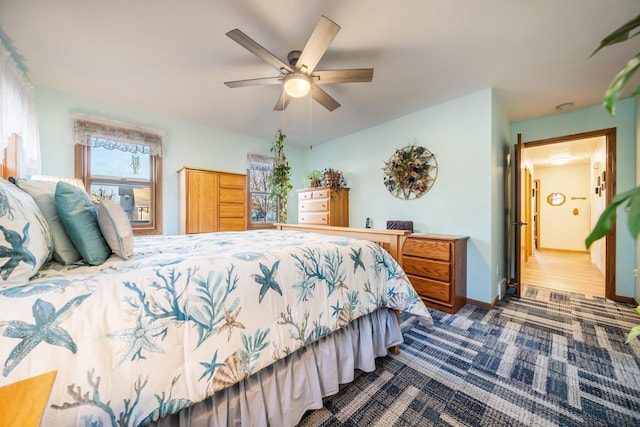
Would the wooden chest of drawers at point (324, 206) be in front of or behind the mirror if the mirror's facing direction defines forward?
in front

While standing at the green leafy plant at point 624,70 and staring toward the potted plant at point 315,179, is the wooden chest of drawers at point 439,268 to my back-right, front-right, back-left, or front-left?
front-right

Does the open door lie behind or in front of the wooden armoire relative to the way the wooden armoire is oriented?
in front

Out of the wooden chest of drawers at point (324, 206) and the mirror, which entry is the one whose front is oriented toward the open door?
the mirror

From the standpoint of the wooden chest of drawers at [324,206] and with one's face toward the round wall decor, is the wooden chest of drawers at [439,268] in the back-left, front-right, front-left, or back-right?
front-right

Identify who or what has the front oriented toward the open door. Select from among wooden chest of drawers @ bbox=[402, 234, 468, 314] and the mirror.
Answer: the mirror

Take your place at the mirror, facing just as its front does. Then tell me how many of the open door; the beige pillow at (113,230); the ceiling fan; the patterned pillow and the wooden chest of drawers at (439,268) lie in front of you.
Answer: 5

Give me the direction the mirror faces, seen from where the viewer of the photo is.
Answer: facing the viewer

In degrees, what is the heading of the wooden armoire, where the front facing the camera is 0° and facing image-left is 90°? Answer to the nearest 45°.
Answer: approximately 315°

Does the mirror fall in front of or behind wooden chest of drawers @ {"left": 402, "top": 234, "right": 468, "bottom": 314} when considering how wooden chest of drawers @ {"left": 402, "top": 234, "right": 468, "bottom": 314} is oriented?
behind

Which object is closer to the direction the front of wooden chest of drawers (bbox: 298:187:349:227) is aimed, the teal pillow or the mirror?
the teal pillow

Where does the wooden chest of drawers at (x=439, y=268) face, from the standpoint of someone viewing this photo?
facing the viewer and to the left of the viewer

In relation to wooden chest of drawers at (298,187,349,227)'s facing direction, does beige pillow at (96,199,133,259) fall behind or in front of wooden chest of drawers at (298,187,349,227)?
in front

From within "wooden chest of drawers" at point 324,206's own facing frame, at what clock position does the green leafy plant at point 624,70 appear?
The green leafy plant is roughly at 10 o'clock from the wooden chest of drawers.

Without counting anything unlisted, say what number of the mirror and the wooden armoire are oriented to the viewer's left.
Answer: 0

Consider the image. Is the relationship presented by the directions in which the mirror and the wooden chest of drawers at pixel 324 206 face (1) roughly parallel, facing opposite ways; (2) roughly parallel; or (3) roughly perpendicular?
roughly parallel
